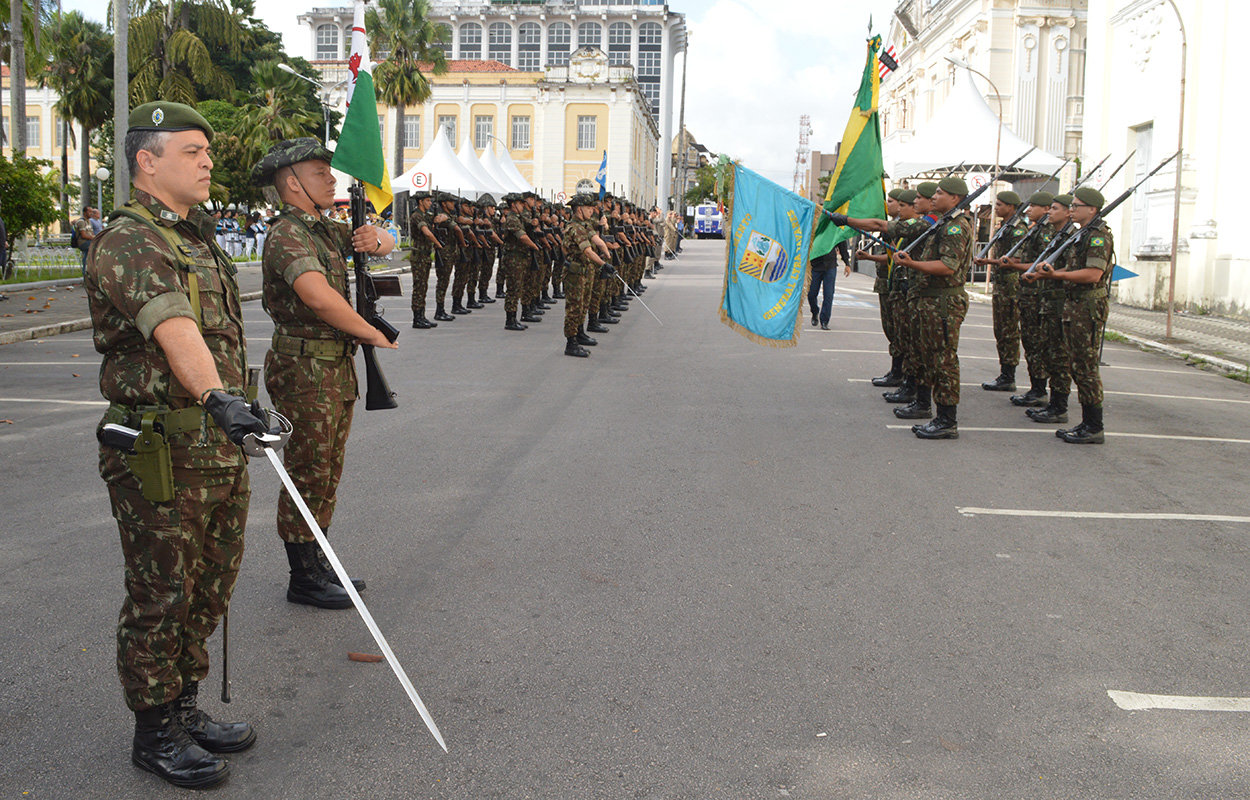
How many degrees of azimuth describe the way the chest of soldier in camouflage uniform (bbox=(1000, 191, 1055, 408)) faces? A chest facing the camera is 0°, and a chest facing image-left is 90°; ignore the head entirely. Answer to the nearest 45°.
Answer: approximately 90°

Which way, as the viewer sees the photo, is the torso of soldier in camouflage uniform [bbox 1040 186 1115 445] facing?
to the viewer's left

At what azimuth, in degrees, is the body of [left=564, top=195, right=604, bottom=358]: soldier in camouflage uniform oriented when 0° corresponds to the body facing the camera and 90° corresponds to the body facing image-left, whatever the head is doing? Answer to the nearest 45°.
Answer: approximately 270°

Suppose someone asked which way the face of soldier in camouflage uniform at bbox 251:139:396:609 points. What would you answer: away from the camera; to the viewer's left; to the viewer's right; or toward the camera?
to the viewer's right

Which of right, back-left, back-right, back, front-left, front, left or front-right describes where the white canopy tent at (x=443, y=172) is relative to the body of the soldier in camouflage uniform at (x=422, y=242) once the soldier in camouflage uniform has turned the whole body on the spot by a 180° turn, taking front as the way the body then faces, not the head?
right

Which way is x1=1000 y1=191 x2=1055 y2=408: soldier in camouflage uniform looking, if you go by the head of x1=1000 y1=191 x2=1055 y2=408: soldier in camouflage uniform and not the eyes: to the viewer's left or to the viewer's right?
to the viewer's left

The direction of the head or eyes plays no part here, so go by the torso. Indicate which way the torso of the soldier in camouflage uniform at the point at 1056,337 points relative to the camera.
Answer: to the viewer's left

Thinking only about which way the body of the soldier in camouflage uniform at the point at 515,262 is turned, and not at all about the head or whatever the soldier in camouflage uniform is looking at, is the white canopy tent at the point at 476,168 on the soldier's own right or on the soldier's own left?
on the soldier's own left

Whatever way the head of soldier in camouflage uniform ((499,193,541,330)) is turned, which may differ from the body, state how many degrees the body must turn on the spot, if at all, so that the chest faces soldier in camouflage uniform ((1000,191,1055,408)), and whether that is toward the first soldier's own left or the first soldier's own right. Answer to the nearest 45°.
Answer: approximately 45° to the first soldier's own right

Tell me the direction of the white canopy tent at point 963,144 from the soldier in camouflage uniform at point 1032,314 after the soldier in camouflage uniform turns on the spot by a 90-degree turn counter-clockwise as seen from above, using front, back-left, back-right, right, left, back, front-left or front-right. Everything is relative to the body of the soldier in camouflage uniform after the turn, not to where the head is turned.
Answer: back

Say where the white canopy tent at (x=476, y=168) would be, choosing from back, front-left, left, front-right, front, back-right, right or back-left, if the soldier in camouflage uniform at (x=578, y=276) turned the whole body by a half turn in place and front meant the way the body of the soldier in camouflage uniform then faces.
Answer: right

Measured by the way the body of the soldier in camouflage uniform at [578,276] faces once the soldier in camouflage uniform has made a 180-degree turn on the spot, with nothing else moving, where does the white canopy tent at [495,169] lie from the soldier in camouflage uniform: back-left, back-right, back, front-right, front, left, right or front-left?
right

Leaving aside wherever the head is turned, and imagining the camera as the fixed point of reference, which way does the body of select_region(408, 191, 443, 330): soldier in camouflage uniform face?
to the viewer's right

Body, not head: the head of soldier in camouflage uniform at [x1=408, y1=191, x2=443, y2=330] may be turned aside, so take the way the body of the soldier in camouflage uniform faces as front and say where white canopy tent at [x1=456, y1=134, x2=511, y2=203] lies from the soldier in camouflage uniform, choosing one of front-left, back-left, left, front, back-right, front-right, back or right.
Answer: left

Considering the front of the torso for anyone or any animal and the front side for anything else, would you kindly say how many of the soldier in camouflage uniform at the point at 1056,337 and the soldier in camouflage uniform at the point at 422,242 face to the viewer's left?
1
